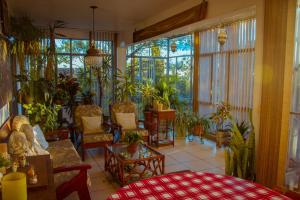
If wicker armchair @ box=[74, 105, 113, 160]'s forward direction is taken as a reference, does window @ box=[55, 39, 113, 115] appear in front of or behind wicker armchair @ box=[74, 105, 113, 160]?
behind

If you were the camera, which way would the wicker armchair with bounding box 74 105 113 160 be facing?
facing the viewer and to the right of the viewer

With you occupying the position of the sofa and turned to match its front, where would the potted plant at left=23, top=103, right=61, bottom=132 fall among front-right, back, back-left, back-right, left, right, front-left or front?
left

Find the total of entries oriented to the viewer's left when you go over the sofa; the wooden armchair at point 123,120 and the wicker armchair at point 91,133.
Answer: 0

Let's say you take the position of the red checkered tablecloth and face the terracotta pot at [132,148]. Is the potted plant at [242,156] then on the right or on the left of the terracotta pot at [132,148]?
right

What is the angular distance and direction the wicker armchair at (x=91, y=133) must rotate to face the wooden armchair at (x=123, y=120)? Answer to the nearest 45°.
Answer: approximately 90° to its left

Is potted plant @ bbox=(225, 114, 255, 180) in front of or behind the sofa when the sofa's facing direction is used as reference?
in front

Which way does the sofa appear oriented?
to the viewer's right

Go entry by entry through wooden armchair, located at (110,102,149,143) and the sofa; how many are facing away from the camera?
0

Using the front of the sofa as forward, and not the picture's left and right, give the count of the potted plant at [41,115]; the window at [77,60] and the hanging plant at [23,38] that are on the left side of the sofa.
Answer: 3

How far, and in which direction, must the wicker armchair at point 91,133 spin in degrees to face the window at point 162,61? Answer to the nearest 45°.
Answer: approximately 90° to its left
